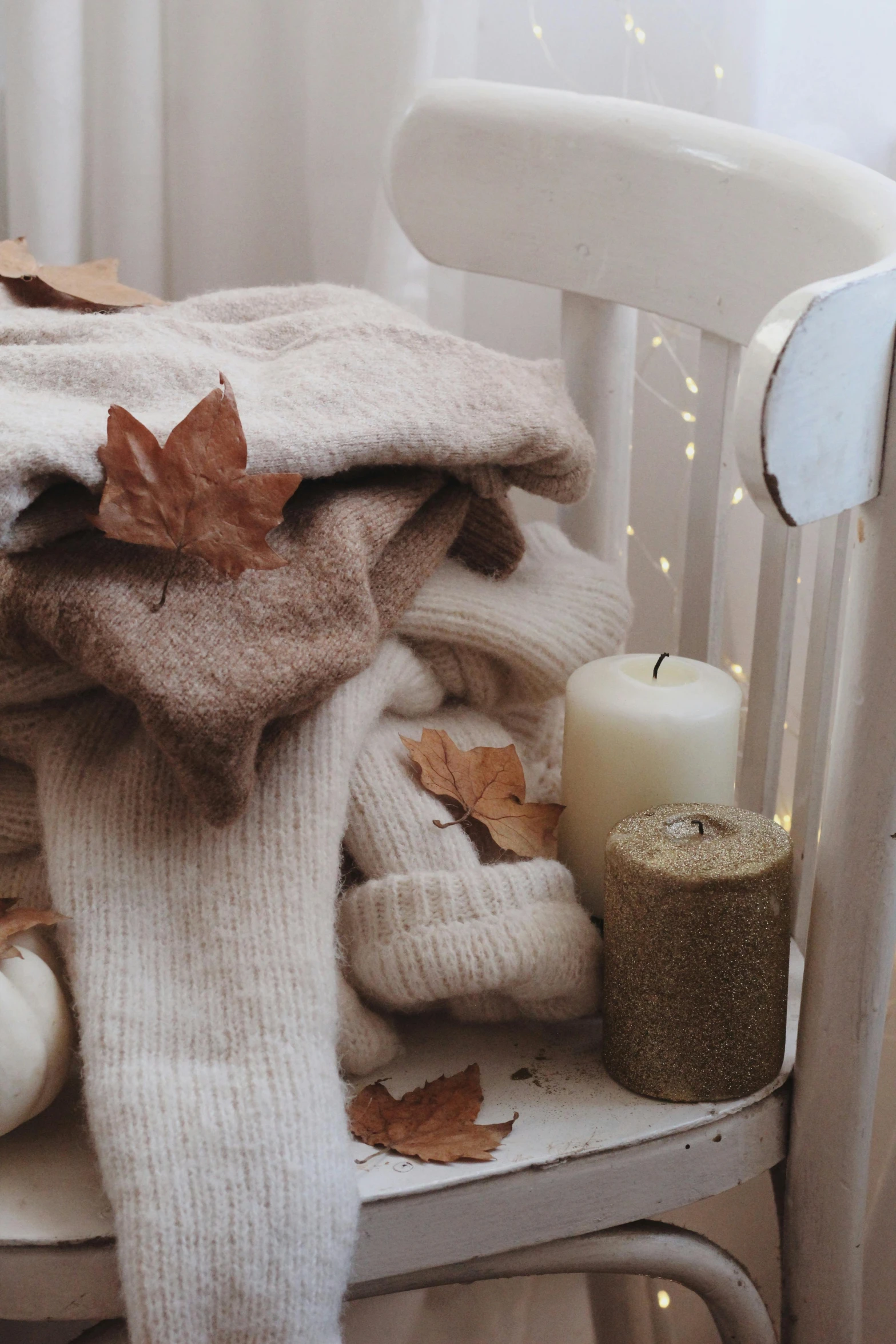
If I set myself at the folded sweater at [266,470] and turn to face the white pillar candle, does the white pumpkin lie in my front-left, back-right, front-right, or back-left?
back-right

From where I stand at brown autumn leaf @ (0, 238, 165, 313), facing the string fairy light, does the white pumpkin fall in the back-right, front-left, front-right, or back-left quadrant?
back-right

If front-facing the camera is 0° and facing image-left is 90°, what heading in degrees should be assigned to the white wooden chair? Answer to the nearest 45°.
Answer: approximately 45°
